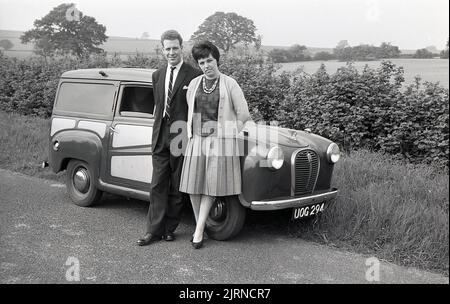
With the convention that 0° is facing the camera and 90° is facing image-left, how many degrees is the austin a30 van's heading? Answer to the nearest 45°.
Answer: approximately 315°

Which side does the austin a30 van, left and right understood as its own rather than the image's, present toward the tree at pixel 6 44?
back

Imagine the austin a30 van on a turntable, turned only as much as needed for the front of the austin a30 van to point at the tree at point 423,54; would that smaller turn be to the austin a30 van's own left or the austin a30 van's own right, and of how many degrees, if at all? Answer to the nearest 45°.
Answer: approximately 90° to the austin a30 van's own left

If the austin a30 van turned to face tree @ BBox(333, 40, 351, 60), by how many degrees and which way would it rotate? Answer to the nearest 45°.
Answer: approximately 90° to its left

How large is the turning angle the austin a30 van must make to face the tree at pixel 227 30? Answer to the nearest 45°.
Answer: approximately 135° to its left

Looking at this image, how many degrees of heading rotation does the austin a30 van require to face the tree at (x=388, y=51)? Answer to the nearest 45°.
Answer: approximately 90° to its left

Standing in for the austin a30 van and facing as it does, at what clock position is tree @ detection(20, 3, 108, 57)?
The tree is roughly at 7 o'clock from the austin a30 van.

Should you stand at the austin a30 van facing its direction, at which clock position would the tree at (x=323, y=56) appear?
The tree is roughly at 9 o'clock from the austin a30 van.
